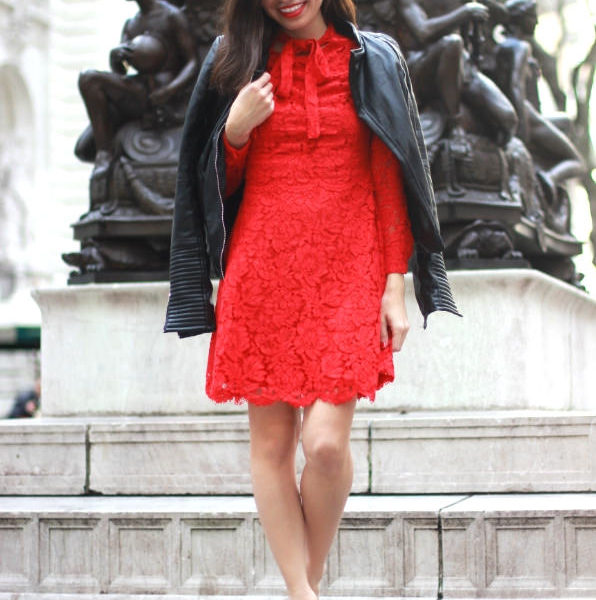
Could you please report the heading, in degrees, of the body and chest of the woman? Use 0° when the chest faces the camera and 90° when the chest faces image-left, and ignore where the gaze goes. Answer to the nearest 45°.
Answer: approximately 0°

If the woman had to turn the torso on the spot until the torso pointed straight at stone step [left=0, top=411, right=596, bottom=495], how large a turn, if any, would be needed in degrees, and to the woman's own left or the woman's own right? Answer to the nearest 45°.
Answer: approximately 180°

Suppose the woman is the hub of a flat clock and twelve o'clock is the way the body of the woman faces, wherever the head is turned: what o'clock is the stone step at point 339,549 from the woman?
The stone step is roughly at 6 o'clock from the woman.

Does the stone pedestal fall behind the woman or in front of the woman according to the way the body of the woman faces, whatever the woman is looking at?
behind

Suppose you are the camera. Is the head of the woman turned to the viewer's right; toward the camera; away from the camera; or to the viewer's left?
toward the camera

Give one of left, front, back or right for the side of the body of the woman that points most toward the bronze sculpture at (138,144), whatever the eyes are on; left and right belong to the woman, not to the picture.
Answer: back

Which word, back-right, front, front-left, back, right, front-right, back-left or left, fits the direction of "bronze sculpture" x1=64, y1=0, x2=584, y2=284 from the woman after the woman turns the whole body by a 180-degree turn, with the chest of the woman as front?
front
